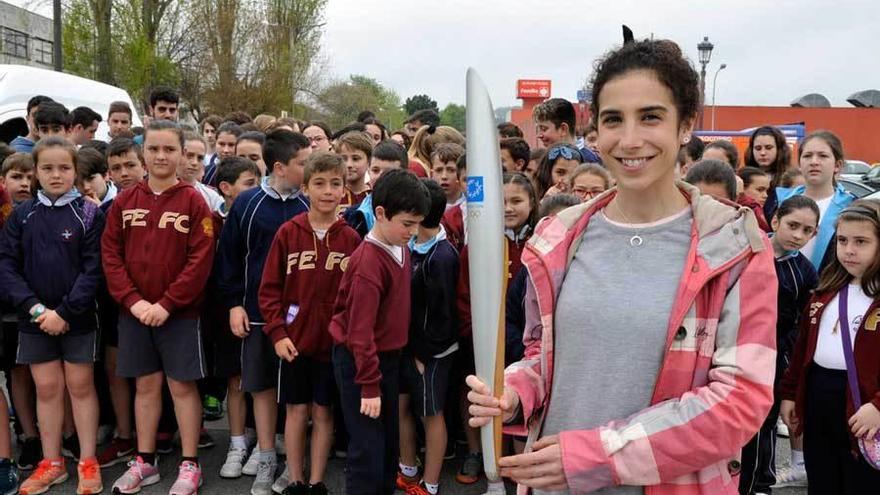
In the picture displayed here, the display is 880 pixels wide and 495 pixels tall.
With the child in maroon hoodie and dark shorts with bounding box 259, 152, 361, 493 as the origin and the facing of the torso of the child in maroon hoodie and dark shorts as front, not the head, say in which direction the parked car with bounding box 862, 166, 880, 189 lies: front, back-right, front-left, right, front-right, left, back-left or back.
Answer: back-left

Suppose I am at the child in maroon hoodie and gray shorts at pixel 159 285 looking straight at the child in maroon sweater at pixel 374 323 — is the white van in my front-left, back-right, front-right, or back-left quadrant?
back-left

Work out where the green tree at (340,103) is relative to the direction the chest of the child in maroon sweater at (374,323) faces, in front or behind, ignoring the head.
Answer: behind

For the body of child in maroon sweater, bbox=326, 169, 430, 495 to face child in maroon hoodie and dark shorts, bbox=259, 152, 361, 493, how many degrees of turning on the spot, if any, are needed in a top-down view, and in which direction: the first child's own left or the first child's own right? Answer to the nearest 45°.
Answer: approximately 180°

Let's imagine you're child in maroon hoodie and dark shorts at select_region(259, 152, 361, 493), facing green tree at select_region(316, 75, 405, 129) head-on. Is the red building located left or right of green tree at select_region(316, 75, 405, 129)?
right

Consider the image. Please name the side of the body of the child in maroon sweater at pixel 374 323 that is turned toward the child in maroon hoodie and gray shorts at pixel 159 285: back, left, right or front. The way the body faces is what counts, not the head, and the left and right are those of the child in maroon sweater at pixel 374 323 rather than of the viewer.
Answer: back

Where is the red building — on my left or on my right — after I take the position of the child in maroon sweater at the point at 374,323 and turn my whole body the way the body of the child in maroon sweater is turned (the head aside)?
on my left

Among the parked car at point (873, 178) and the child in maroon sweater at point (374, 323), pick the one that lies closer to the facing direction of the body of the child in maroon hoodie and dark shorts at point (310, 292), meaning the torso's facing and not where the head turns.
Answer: the child in maroon sweater

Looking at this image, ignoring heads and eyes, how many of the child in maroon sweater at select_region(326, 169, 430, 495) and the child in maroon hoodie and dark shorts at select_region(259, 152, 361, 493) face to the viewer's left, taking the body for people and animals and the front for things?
0
